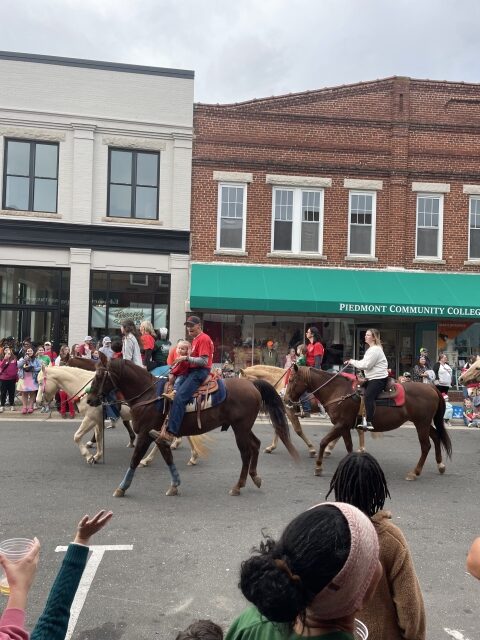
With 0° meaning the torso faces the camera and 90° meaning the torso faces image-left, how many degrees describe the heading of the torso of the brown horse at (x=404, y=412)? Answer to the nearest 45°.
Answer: approximately 90°

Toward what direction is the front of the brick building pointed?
toward the camera

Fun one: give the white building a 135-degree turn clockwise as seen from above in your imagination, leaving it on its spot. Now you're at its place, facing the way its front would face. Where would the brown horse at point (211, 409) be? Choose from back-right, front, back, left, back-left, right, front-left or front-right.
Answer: back-left

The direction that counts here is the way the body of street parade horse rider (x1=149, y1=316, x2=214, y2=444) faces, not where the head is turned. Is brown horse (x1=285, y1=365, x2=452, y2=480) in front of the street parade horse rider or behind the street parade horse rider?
behind

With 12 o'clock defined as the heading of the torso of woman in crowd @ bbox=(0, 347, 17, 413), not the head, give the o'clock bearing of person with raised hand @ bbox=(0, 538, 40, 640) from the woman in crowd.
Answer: The person with raised hand is roughly at 12 o'clock from the woman in crowd.

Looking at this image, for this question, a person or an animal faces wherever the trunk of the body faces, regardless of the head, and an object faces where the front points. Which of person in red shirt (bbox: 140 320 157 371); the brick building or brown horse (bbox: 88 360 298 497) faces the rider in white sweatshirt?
the brick building

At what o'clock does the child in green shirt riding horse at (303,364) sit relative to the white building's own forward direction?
The child in green shirt riding horse is roughly at 11 o'clock from the white building.

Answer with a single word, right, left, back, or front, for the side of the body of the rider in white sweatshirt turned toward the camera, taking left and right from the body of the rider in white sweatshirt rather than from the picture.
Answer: left

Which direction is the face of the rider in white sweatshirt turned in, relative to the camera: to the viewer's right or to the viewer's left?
to the viewer's left

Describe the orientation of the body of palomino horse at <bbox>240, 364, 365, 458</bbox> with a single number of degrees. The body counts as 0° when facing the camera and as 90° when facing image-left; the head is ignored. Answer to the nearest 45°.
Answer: approximately 90°

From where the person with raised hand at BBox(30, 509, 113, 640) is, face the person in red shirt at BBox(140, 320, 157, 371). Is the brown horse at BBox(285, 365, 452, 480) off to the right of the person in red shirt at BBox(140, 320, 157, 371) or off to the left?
right

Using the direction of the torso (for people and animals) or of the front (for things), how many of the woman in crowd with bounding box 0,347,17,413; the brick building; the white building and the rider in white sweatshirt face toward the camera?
3

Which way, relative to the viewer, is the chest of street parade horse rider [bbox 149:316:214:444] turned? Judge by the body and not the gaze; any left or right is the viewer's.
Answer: facing to the left of the viewer
